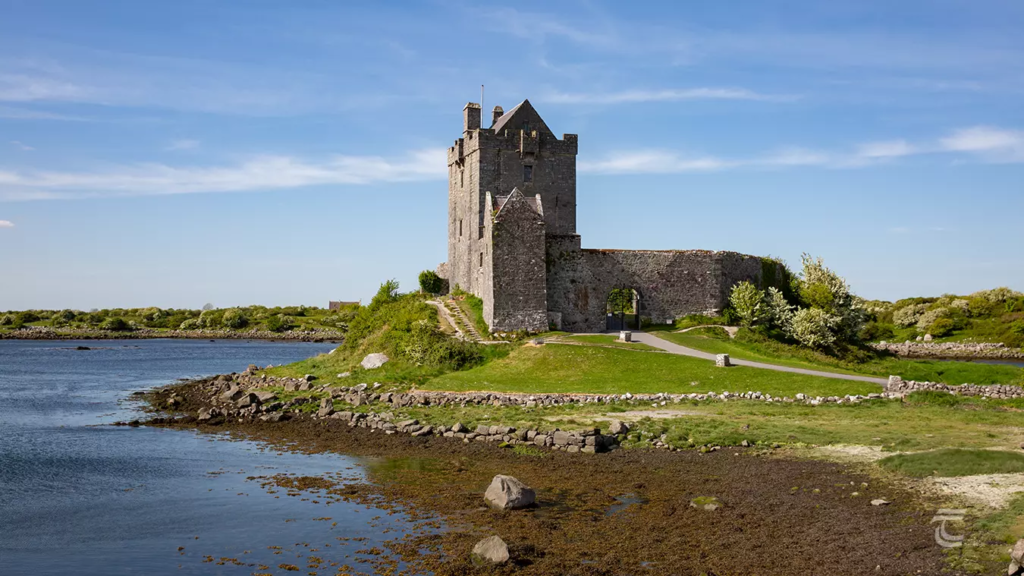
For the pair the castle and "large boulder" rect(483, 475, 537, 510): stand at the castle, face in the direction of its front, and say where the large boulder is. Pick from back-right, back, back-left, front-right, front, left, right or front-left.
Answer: front

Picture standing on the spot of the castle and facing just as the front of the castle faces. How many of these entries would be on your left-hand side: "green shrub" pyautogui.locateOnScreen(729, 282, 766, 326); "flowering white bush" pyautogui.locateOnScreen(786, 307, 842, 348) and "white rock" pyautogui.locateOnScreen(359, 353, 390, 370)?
2

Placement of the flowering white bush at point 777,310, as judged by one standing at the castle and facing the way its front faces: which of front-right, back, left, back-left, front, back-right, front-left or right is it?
left

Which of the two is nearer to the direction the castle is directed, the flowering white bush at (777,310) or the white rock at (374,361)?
the white rock

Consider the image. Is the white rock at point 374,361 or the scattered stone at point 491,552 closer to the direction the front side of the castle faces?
the scattered stone

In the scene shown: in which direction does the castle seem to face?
toward the camera

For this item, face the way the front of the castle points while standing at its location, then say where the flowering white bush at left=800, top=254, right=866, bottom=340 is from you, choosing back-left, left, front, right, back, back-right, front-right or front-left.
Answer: left

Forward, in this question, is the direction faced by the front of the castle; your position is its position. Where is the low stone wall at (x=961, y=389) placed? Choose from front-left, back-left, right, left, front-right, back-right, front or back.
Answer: front-left

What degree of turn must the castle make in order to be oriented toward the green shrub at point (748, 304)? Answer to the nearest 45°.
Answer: approximately 90° to its left

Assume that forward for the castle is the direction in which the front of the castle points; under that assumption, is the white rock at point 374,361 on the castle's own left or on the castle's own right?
on the castle's own right

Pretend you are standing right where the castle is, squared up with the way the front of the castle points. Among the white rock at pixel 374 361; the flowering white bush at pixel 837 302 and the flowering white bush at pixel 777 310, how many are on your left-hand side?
2

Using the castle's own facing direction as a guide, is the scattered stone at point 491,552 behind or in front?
in front

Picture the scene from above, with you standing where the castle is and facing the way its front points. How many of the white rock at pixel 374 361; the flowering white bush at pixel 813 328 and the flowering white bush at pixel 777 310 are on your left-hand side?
2
